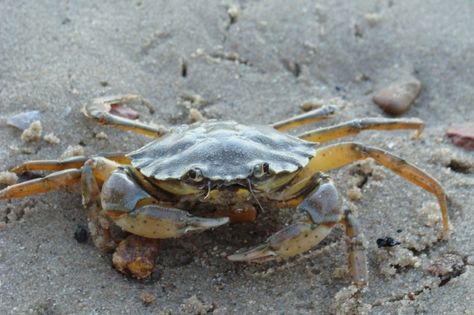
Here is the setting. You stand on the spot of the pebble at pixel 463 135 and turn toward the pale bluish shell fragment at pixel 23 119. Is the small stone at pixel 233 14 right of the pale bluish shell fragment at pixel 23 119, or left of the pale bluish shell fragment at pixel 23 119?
right

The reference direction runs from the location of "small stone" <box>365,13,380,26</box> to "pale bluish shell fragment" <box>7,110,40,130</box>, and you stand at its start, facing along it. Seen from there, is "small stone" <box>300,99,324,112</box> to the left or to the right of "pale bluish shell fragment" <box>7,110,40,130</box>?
left

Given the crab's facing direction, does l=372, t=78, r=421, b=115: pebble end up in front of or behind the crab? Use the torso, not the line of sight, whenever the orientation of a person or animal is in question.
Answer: behind

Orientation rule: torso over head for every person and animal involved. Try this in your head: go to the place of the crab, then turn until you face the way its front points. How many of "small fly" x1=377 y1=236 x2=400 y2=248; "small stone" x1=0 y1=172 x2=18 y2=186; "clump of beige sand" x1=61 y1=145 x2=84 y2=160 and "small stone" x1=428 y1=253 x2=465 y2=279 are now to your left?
2

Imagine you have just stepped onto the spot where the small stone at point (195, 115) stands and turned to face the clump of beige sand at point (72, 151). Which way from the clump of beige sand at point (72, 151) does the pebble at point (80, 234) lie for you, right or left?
left

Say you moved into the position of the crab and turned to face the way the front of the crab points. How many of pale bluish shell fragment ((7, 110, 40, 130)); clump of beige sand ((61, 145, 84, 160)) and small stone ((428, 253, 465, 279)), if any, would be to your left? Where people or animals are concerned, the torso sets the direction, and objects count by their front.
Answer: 1

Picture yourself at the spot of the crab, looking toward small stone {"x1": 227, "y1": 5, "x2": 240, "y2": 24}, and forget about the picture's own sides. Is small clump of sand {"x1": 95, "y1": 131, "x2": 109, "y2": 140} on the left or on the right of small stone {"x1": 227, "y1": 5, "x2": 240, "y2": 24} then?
left

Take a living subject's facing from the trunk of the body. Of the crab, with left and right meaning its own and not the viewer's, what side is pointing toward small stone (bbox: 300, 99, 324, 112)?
back

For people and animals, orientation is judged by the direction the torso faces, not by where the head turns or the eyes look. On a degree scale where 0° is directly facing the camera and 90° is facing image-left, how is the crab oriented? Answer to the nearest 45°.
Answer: approximately 0°

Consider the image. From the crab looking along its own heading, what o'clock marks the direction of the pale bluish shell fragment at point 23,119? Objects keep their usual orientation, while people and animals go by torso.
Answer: The pale bluish shell fragment is roughly at 4 o'clock from the crab.

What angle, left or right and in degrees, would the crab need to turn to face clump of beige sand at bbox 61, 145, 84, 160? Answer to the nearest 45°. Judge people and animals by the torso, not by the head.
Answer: approximately 135° to its right

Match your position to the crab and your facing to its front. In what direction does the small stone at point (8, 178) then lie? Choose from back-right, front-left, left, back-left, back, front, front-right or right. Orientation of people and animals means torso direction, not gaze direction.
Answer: right
